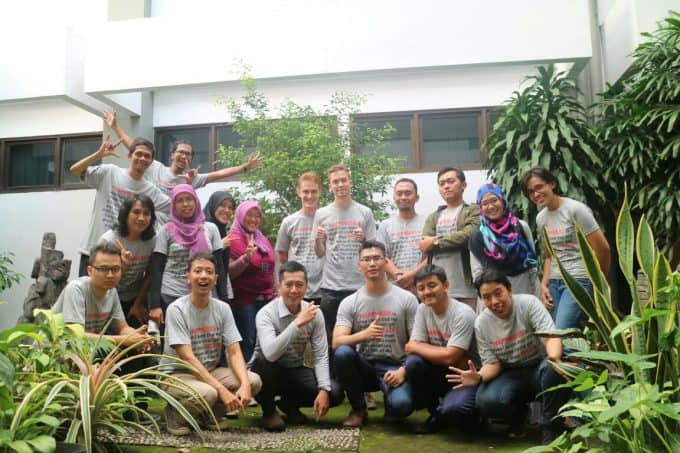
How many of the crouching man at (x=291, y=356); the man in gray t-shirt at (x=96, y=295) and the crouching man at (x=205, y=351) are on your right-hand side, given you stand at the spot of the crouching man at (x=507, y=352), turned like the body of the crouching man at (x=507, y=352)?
3

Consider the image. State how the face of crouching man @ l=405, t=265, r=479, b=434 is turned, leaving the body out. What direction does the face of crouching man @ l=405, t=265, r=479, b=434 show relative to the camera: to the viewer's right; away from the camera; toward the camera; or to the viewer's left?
toward the camera

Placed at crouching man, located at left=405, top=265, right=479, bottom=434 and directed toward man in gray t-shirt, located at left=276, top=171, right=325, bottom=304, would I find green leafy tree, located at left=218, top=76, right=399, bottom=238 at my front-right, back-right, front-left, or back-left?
front-right

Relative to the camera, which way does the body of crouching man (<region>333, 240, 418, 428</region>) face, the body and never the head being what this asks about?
toward the camera

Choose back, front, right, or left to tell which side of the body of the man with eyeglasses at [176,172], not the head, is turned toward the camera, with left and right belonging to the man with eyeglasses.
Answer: front

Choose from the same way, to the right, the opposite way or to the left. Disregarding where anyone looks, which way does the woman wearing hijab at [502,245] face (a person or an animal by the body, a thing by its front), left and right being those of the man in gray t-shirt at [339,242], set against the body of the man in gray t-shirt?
the same way

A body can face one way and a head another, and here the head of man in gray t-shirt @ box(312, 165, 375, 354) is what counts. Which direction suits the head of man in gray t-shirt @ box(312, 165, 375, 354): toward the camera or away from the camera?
toward the camera

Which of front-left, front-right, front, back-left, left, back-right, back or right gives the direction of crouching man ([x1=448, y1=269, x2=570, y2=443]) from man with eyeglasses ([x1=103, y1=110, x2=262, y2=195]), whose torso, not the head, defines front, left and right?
front-left

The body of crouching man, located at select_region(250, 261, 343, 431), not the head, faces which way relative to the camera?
toward the camera

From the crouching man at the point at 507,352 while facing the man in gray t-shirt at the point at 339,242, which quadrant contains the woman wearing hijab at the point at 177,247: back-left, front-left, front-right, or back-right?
front-left

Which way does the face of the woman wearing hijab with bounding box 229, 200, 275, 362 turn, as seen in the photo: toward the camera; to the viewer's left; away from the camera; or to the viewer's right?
toward the camera

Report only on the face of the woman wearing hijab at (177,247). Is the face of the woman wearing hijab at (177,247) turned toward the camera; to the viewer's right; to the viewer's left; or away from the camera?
toward the camera

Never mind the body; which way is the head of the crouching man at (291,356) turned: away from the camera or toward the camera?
toward the camera

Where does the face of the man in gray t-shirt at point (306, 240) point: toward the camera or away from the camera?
toward the camera

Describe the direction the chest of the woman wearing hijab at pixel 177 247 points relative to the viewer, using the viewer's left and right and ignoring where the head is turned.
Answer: facing the viewer
